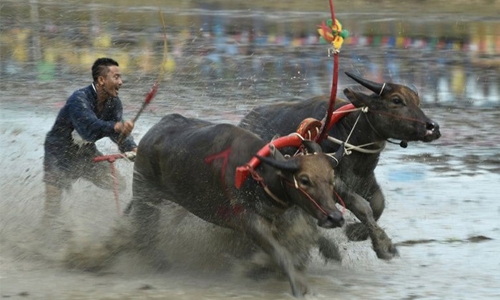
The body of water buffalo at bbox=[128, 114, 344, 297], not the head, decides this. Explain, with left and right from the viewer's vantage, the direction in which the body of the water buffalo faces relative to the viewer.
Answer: facing the viewer and to the right of the viewer

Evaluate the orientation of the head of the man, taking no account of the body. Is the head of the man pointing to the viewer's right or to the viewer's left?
to the viewer's right

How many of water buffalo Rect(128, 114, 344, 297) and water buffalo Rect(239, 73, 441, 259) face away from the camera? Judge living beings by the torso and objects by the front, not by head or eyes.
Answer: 0

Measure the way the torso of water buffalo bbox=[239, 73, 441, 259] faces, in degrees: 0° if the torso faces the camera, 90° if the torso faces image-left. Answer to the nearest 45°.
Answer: approximately 315°

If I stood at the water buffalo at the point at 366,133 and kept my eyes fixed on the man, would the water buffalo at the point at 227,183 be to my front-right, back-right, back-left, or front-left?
front-left

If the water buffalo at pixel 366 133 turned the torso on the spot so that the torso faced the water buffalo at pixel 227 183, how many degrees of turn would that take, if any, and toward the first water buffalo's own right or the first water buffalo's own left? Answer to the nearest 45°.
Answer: approximately 90° to the first water buffalo's own right

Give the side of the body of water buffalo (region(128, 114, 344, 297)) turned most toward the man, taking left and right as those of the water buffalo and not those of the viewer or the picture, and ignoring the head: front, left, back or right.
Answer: back
